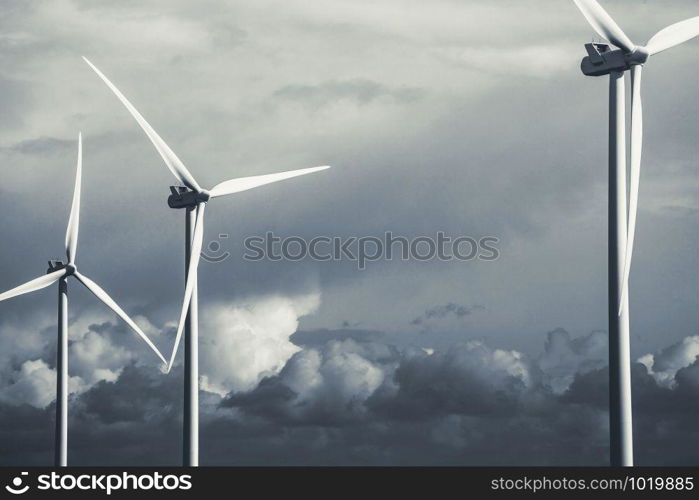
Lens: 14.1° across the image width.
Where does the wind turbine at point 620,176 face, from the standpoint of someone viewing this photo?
facing the viewer and to the right of the viewer
